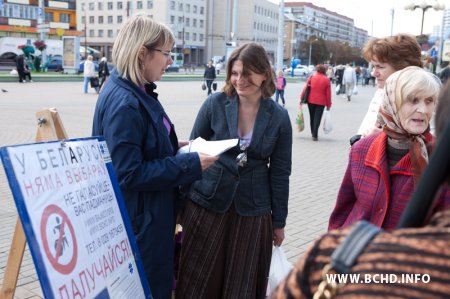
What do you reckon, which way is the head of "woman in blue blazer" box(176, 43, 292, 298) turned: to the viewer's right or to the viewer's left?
to the viewer's left

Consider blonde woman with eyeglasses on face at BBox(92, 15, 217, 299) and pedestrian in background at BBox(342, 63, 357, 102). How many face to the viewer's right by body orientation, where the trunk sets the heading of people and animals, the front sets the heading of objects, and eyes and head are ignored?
1

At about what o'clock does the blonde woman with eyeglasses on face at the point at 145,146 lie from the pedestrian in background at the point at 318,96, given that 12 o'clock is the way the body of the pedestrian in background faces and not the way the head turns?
The blonde woman with eyeglasses on face is roughly at 6 o'clock from the pedestrian in background.

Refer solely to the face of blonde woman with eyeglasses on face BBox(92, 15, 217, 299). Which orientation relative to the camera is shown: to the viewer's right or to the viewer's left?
to the viewer's right

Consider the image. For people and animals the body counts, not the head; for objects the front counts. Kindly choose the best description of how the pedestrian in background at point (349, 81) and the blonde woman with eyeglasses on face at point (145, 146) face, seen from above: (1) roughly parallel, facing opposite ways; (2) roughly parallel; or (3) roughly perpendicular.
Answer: roughly perpendicular

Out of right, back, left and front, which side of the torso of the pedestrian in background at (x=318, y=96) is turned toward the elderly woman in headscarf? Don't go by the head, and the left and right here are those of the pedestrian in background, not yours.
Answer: back

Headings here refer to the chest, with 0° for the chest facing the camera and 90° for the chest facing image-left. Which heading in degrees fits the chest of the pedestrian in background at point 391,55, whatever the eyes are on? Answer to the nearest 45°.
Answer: approximately 45°

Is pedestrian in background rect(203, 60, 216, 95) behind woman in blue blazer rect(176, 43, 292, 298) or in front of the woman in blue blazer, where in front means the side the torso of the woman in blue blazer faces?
behind
